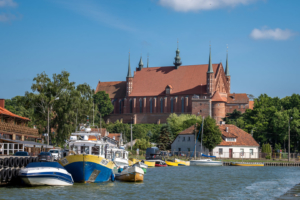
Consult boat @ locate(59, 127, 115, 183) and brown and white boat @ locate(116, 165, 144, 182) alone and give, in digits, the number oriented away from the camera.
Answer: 0

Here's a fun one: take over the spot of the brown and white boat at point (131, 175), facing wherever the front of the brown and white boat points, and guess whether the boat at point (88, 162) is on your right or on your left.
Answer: on your right
